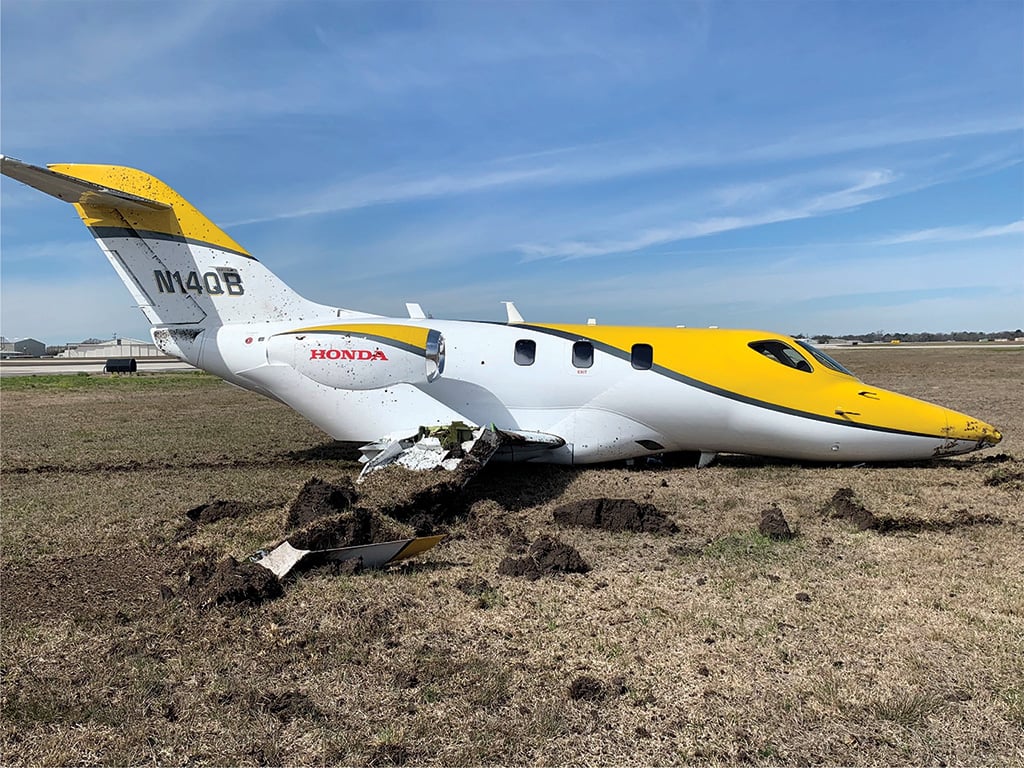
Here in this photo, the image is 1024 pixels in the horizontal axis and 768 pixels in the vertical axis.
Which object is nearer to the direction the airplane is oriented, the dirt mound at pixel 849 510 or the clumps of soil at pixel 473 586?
the dirt mound

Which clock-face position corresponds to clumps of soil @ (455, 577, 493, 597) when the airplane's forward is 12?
The clumps of soil is roughly at 3 o'clock from the airplane.

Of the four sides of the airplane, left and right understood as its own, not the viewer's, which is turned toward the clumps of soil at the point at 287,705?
right

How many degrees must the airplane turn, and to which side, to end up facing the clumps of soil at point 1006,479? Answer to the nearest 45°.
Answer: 0° — it already faces it

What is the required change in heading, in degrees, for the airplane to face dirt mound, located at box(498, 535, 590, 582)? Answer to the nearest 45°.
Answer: approximately 90° to its right

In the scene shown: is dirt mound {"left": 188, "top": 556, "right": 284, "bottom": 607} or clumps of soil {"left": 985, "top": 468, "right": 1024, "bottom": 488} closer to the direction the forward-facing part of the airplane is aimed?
the clumps of soil

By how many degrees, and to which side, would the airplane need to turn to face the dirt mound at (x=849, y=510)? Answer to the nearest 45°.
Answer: approximately 45° to its right

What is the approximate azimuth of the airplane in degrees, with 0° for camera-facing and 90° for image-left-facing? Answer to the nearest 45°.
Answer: approximately 270°

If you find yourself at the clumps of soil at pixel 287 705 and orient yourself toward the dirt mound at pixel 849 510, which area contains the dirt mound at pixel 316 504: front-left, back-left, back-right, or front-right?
front-left

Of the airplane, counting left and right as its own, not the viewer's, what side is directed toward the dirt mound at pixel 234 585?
right

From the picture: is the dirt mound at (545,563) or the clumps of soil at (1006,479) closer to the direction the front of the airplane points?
the clumps of soil
